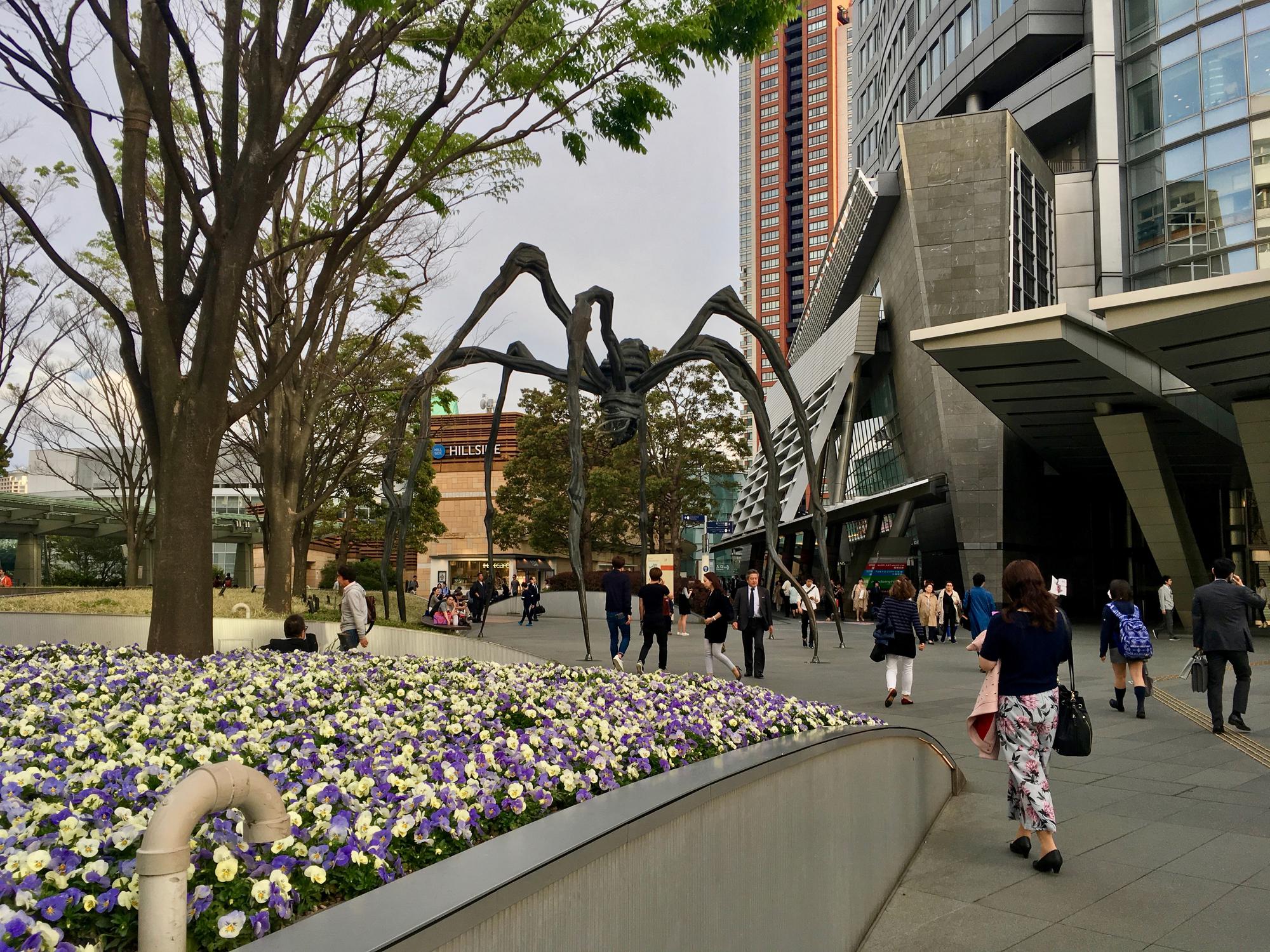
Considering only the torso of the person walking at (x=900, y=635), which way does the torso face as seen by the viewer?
away from the camera

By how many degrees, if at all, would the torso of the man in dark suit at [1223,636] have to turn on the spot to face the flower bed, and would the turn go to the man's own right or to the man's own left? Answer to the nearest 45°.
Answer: approximately 180°

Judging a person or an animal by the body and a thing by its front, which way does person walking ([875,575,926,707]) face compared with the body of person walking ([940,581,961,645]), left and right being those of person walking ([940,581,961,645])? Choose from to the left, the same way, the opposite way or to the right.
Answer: the opposite way

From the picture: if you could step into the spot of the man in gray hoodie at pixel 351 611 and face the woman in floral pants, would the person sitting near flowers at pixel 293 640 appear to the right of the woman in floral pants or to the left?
right

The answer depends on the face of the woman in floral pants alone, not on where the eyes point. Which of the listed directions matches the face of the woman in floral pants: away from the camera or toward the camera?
away from the camera
